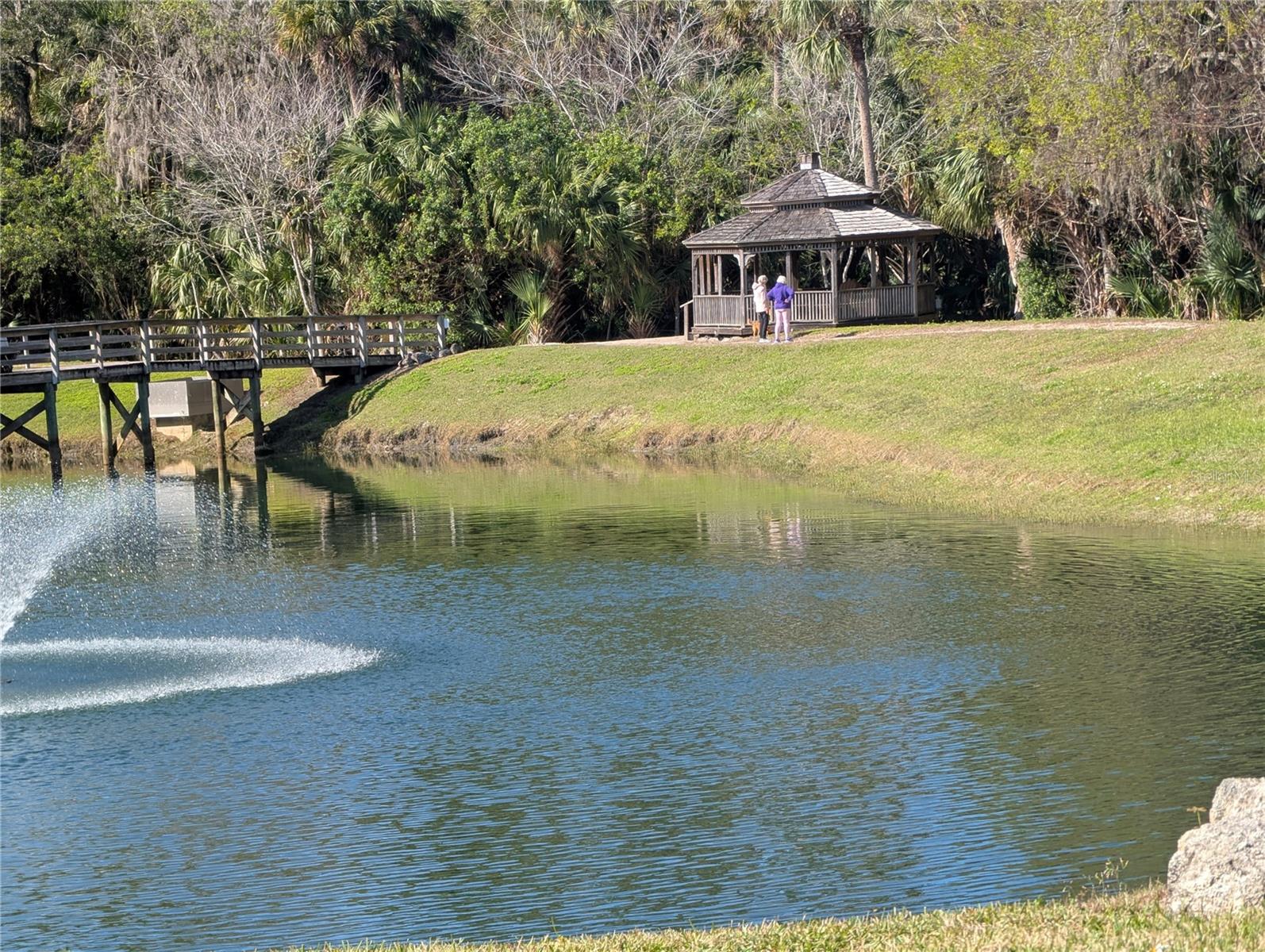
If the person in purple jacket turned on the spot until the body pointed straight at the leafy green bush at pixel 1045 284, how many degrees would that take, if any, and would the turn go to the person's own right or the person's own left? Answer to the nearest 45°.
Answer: approximately 45° to the person's own right

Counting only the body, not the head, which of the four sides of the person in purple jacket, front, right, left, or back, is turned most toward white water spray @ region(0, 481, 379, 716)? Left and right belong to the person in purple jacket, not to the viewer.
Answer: back

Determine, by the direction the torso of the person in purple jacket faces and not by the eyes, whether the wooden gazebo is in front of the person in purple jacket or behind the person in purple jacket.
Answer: in front

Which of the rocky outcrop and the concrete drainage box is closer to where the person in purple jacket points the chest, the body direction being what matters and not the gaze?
the concrete drainage box

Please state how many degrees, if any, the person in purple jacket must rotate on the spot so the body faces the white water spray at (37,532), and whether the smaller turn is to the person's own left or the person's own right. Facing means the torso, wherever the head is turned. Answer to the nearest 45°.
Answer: approximately 135° to the person's own left

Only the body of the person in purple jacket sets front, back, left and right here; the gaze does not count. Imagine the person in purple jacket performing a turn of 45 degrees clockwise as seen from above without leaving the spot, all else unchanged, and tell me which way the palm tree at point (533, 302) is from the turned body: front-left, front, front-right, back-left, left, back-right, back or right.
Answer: left

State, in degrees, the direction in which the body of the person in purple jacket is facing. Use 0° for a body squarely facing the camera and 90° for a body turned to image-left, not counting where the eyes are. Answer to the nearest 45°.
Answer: approximately 180°

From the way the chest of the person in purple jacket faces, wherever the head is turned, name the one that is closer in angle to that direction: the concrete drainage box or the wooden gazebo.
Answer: the wooden gazebo

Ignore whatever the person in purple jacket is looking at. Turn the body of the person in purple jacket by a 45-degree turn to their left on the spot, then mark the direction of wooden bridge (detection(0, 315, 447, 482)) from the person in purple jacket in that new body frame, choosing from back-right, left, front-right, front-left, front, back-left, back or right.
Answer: front-left

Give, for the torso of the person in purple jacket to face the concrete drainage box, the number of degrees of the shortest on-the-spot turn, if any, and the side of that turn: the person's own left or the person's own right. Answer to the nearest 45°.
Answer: approximately 90° to the person's own left

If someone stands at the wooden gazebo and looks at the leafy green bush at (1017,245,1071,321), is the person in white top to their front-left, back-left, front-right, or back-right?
back-right

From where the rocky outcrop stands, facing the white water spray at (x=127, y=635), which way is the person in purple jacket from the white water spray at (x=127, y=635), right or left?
right

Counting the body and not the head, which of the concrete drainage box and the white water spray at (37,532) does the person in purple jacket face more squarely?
the concrete drainage box
